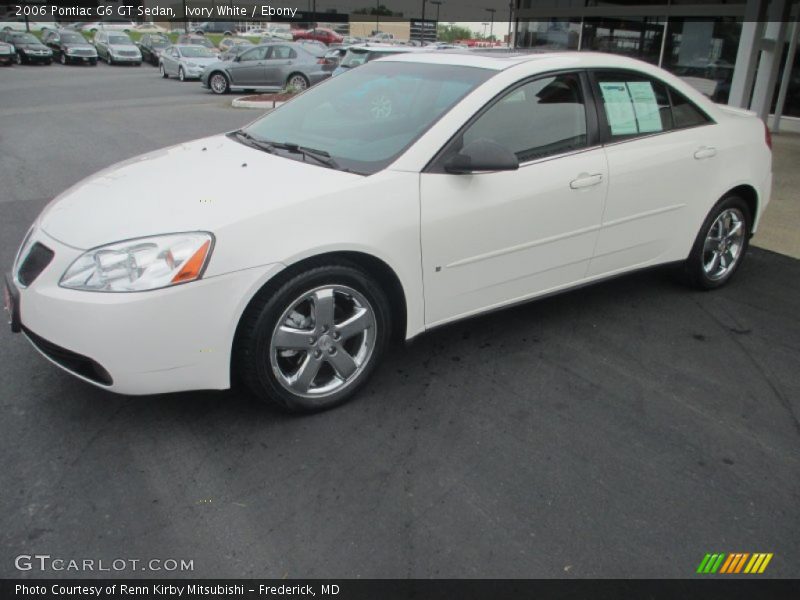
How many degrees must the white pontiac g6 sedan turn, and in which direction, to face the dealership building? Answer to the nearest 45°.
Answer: approximately 180°

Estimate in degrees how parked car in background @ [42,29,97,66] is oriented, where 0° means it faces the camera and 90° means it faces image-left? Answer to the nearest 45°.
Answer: approximately 315°

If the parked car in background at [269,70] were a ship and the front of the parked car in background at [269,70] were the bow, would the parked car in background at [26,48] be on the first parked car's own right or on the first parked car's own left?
on the first parked car's own right

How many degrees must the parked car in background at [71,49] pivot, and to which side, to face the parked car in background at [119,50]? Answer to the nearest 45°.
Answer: approximately 45° to its left

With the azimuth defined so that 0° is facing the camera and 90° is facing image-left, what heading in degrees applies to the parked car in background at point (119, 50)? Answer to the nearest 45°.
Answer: approximately 315°

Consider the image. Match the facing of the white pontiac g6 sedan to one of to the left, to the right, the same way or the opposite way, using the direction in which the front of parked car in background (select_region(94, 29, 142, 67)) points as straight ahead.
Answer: to the right

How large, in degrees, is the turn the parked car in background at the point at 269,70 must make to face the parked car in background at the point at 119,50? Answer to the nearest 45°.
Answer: approximately 45° to its right

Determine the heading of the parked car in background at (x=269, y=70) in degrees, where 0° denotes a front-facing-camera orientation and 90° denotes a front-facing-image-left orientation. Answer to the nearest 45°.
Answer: approximately 90°

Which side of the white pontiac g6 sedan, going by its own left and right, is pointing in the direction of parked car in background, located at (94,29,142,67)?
right

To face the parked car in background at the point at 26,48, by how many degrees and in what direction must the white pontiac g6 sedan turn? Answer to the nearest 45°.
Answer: approximately 90° to its right
